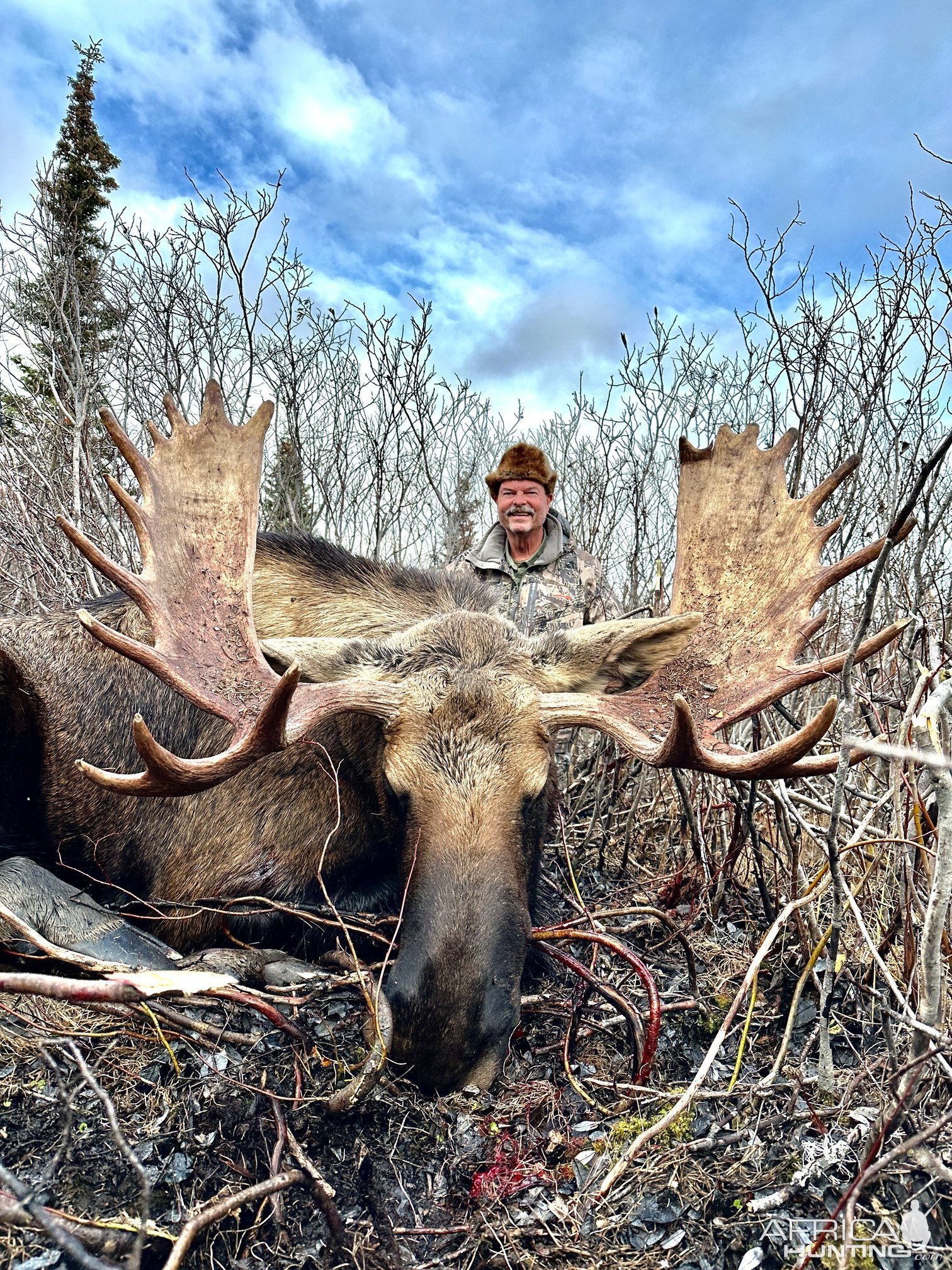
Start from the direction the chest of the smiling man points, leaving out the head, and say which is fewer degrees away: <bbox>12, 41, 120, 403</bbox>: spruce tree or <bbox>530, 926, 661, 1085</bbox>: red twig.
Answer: the red twig

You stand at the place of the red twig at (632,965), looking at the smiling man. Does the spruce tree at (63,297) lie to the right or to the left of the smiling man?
left

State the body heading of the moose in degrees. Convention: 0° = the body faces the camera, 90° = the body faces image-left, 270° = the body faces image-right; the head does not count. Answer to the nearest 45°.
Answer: approximately 315°

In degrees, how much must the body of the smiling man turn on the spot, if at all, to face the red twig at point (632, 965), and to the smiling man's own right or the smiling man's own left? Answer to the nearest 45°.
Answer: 0° — they already face it

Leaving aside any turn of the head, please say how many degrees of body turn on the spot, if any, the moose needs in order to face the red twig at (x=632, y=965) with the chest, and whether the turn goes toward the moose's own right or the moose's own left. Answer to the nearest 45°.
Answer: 0° — it already faces it

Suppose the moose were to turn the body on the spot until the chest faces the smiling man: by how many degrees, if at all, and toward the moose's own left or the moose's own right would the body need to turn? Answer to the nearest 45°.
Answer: approximately 135° to the moose's own left

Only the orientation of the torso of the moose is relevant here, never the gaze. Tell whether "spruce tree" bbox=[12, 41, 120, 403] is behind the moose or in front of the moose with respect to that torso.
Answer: behind

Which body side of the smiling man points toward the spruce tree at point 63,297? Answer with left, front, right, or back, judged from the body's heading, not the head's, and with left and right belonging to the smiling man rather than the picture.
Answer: right

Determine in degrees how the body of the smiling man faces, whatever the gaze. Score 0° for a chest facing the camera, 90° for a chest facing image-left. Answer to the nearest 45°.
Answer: approximately 0°
